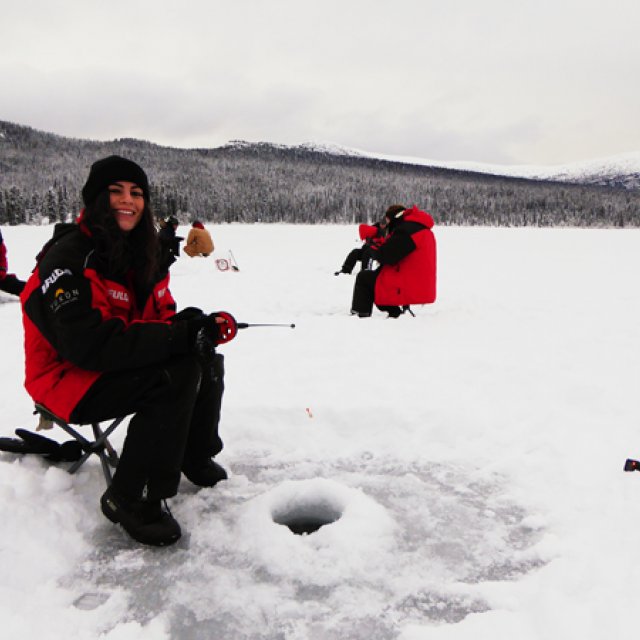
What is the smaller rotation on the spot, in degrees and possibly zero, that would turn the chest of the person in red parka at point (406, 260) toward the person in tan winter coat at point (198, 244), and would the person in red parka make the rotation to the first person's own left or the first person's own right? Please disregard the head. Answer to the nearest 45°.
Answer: approximately 45° to the first person's own right

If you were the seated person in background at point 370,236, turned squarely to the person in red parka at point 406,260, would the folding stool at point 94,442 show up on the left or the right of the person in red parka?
right

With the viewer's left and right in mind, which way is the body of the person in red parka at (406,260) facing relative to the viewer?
facing to the left of the viewer

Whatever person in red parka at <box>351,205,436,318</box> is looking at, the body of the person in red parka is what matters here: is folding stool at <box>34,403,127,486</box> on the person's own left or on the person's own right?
on the person's own left

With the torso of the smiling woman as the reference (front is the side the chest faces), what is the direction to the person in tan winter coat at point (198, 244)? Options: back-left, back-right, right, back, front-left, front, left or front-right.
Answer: back-left

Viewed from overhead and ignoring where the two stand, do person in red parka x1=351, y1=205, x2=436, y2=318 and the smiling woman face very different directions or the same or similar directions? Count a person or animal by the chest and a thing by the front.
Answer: very different directions

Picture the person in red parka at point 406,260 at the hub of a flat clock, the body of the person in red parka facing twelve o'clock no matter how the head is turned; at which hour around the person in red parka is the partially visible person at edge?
The partially visible person at edge is roughly at 11 o'clock from the person in red parka.

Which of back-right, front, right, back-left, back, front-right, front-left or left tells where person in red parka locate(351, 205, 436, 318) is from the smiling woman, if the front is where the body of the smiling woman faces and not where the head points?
left
